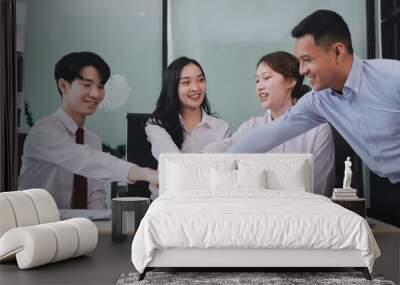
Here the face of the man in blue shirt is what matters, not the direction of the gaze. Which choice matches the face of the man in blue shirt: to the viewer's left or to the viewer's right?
to the viewer's left

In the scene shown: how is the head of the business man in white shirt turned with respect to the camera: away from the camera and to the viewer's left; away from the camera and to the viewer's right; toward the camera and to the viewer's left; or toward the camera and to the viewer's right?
toward the camera and to the viewer's right
